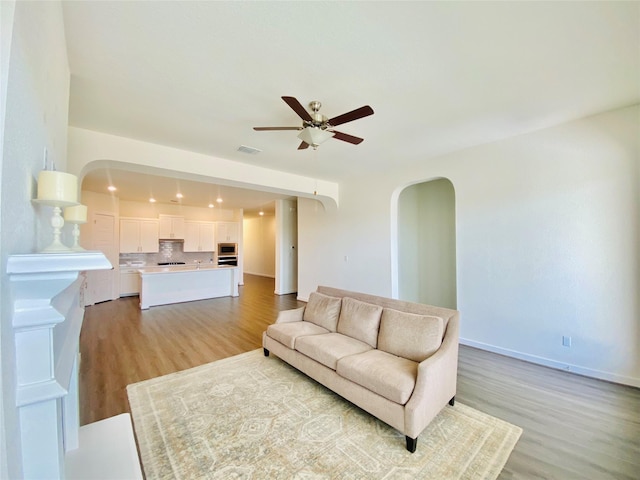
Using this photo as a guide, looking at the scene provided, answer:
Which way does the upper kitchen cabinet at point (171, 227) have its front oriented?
toward the camera

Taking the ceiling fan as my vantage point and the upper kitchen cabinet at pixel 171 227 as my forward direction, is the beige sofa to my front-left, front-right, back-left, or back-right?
back-right

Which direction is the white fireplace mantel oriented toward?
to the viewer's right

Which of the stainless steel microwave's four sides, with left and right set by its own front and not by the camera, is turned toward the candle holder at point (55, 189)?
front

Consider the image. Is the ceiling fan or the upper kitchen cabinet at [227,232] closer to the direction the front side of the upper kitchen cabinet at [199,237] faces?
the ceiling fan

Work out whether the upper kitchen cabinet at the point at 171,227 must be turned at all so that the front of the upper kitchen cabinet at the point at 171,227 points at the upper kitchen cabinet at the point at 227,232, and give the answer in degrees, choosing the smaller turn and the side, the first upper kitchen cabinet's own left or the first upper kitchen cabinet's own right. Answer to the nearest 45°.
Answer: approximately 90° to the first upper kitchen cabinet's own left

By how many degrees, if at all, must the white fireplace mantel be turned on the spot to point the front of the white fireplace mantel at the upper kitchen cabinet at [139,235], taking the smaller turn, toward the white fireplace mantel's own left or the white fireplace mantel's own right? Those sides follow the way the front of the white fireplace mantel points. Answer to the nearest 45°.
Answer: approximately 90° to the white fireplace mantel's own left

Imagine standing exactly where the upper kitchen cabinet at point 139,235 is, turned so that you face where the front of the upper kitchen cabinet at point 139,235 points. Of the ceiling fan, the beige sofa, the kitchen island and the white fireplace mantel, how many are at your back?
0

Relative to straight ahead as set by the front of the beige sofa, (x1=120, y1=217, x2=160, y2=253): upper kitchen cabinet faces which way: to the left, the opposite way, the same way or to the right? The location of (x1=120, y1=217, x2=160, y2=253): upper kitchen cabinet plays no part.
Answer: to the left

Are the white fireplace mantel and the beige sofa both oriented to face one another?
yes

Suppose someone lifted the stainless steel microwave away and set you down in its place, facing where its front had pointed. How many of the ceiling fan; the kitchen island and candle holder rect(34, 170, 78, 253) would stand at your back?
0

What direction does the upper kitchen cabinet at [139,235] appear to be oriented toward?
toward the camera

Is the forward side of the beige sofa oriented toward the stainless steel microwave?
no

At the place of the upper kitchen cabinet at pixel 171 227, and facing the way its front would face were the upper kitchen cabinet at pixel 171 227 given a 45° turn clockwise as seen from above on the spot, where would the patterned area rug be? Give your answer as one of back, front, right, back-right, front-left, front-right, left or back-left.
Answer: front-left

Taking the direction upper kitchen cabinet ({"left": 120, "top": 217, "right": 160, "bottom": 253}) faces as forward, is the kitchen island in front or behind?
in front

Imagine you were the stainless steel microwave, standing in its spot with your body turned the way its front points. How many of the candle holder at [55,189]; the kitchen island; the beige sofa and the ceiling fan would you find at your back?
0

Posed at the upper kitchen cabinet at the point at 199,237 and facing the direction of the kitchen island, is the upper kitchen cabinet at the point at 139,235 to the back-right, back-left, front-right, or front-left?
front-right

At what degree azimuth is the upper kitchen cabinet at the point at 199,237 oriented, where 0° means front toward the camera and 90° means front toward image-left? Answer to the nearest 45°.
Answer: approximately 0°

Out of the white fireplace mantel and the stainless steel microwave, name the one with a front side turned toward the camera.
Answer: the stainless steel microwave

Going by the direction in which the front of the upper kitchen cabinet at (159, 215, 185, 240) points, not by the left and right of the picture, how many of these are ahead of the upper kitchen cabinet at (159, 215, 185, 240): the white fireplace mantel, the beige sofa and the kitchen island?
3

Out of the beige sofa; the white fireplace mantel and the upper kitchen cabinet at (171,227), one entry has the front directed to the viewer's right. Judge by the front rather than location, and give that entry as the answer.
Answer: the white fireplace mantel
